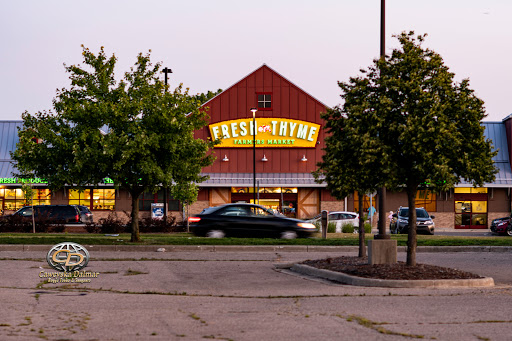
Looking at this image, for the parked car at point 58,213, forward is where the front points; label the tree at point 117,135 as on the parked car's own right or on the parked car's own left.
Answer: on the parked car's own left

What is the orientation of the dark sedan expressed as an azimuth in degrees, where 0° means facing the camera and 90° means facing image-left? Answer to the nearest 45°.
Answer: approximately 270°

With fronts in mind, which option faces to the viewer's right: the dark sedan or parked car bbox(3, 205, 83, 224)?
the dark sedan

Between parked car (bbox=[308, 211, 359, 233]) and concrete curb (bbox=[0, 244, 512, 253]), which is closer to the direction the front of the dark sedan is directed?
the parked car

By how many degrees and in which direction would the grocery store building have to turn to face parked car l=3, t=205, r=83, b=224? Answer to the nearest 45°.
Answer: approximately 45° to its right

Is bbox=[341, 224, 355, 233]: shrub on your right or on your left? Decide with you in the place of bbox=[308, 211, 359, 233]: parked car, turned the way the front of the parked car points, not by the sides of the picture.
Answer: on your left

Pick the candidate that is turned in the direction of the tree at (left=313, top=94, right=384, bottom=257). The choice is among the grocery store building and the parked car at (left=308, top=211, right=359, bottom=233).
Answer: the grocery store building

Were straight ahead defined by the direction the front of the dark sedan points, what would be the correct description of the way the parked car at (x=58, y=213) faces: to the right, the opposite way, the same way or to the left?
the opposite way

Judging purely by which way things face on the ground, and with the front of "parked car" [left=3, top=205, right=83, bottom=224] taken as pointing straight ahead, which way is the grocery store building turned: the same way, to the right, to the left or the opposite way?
to the left

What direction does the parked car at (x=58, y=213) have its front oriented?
to the viewer's left

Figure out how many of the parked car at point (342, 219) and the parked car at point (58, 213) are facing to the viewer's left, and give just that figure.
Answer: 2
